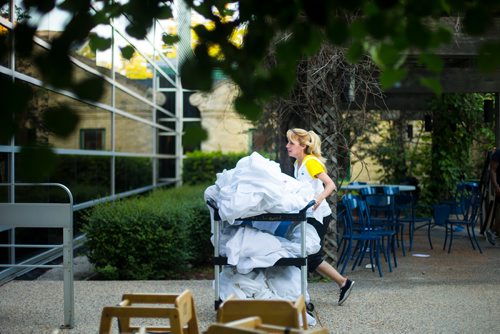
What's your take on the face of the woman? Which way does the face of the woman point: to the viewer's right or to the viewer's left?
to the viewer's left

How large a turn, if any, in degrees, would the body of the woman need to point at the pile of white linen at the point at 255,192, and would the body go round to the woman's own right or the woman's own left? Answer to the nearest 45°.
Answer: approximately 45° to the woman's own left

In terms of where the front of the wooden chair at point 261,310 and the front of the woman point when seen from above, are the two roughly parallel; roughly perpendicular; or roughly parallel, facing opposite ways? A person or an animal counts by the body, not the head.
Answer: roughly perpendicular

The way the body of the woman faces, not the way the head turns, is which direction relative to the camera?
to the viewer's left

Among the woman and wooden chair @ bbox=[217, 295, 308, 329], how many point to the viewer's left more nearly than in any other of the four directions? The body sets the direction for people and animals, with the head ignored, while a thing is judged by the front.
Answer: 1

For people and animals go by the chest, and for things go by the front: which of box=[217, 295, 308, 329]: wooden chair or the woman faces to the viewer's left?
the woman

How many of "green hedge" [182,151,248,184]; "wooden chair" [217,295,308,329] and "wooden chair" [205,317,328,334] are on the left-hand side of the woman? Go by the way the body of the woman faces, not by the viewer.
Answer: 2

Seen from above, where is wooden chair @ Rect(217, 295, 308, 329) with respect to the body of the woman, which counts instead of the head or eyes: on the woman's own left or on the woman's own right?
on the woman's own left
